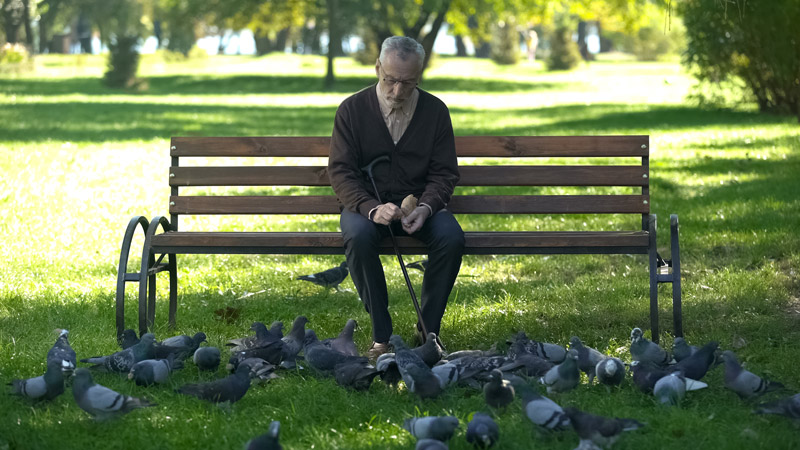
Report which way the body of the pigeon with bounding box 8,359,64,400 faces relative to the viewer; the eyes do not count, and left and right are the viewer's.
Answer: facing to the right of the viewer

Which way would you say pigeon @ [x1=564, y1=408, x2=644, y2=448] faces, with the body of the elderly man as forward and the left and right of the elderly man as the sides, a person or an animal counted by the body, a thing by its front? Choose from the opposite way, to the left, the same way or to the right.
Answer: to the right

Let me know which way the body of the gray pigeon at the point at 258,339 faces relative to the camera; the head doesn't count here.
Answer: to the viewer's right

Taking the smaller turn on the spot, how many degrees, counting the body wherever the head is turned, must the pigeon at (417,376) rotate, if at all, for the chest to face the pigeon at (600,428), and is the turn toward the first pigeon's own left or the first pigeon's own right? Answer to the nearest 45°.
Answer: approximately 180°

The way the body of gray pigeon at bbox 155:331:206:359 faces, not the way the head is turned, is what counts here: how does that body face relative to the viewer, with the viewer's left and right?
facing to the right of the viewer

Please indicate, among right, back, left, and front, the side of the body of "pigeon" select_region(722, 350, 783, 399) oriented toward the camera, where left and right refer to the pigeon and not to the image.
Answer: left

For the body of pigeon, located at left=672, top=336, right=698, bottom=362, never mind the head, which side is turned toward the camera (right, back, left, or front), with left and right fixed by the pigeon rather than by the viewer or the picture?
left

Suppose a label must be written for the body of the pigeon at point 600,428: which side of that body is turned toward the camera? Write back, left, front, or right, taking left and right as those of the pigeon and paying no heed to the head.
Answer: left
